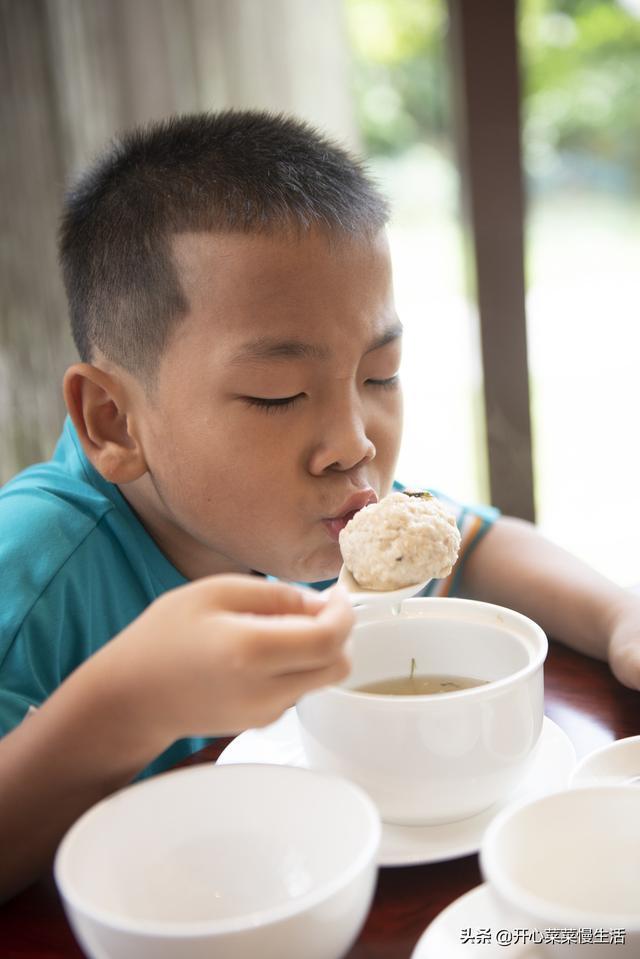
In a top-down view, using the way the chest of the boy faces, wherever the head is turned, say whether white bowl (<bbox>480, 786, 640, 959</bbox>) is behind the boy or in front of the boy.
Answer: in front

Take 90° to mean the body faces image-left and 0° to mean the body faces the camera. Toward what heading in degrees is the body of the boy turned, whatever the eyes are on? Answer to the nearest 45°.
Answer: approximately 315°

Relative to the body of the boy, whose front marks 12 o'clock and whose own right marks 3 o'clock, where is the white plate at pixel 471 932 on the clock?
The white plate is roughly at 1 o'clock from the boy.

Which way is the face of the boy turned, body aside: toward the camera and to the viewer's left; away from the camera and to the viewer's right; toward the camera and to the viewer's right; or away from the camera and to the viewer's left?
toward the camera and to the viewer's right
